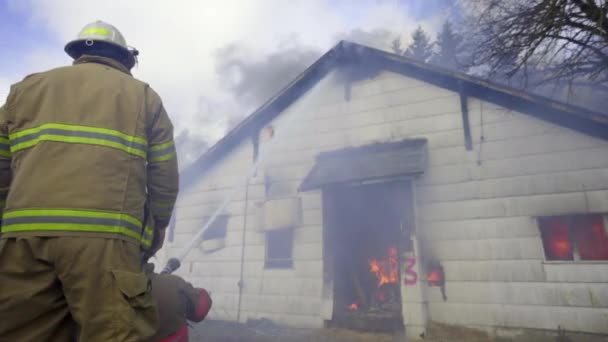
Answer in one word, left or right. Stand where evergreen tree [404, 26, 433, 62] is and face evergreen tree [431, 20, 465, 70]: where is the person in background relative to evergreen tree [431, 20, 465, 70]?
right

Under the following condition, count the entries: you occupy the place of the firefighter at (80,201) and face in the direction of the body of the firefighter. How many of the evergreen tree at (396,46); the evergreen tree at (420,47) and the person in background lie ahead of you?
3

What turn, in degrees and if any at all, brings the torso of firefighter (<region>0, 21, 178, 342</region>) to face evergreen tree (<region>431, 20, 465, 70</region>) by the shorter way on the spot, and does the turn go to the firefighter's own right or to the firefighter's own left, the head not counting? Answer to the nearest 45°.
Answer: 0° — they already face it

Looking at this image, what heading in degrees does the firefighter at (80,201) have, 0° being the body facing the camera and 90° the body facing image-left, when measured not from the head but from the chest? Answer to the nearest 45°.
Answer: approximately 225°

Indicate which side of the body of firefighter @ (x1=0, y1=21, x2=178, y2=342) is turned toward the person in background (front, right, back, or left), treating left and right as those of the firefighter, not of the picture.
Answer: front

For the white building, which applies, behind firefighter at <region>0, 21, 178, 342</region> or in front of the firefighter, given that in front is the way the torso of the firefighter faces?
in front

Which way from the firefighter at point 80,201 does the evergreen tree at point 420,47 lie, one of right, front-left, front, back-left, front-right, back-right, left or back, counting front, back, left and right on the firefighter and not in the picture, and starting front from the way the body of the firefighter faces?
front

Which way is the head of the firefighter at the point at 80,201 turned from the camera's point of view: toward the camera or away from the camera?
away from the camera

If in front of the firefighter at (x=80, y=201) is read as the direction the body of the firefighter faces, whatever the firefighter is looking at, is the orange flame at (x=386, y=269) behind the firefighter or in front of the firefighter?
in front
